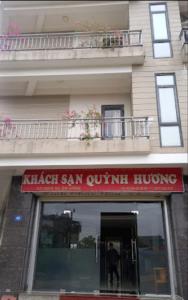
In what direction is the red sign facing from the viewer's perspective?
toward the camera

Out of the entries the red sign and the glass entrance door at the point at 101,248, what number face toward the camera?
2

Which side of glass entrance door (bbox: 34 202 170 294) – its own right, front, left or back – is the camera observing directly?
front

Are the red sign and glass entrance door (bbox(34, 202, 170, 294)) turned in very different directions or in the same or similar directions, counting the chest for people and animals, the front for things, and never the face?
same or similar directions
